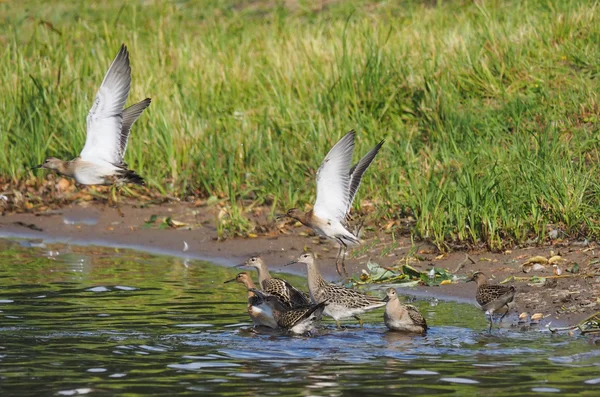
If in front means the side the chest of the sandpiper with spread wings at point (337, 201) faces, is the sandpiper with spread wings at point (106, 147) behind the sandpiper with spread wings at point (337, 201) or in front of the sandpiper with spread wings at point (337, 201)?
in front

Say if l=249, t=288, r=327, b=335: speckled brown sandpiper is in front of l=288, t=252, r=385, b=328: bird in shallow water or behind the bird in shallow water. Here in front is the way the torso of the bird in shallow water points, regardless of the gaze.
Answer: in front

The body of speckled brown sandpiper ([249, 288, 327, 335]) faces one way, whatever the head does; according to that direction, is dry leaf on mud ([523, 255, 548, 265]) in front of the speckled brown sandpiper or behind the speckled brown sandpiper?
behind

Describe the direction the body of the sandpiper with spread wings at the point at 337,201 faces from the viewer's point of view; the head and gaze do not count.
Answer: to the viewer's left

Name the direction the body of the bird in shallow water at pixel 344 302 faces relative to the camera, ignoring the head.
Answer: to the viewer's left

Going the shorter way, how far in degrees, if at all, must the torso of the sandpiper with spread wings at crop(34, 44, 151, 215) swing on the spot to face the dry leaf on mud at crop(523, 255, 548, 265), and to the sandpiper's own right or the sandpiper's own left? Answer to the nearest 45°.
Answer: approximately 135° to the sandpiper's own left

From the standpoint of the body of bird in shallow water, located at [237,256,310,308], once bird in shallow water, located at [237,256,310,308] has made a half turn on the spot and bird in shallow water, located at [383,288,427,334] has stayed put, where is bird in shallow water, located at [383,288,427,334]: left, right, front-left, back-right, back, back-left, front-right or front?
front-right

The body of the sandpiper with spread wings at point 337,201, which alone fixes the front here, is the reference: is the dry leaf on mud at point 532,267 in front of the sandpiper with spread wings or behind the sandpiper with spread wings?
behind

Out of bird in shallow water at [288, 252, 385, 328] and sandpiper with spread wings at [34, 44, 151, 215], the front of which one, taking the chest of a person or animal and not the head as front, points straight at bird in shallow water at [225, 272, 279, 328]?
bird in shallow water at [288, 252, 385, 328]

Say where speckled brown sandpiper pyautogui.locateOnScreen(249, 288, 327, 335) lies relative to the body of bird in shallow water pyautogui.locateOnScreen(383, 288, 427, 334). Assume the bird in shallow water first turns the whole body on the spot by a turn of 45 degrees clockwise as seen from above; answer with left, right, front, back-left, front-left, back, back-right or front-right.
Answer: front

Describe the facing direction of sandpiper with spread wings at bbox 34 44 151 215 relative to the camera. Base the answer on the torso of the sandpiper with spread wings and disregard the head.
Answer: to the viewer's left

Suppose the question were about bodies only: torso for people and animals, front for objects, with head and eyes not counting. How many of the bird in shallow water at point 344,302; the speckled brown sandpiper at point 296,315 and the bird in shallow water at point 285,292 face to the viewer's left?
3

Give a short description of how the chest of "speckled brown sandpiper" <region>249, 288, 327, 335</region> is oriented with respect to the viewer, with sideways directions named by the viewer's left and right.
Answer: facing to the left of the viewer

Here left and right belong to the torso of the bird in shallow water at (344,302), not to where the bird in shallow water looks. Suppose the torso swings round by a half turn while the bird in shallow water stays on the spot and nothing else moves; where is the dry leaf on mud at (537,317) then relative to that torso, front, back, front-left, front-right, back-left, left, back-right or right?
front

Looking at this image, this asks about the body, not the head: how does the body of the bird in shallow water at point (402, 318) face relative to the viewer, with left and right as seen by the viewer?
facing the viewer and to the left of the viewer
